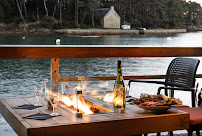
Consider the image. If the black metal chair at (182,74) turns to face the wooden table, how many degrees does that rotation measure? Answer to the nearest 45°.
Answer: approximately 45° to its left

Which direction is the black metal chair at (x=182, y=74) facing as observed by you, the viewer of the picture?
facing the viewer and to the left of the viewer

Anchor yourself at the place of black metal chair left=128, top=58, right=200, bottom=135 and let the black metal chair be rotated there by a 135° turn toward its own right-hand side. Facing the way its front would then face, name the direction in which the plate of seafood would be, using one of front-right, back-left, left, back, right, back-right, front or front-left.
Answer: back

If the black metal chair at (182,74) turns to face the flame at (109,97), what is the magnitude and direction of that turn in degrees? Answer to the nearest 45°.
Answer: approximately 45° to its left

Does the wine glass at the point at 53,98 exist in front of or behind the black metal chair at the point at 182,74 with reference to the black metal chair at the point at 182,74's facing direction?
in front

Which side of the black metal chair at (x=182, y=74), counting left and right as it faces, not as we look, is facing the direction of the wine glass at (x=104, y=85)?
front

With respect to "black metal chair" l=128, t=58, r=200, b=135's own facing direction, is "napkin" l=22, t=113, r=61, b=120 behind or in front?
in front
